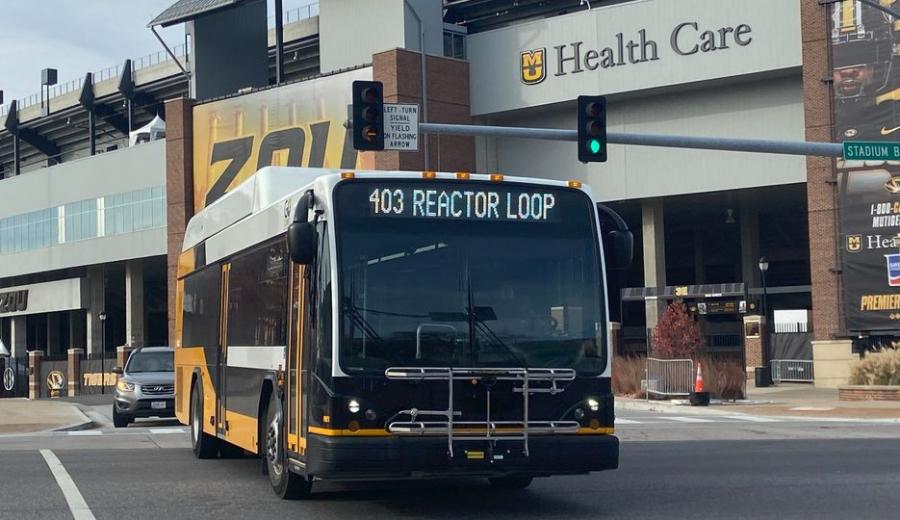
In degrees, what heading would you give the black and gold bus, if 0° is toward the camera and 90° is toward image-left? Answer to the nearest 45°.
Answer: approximately 0°

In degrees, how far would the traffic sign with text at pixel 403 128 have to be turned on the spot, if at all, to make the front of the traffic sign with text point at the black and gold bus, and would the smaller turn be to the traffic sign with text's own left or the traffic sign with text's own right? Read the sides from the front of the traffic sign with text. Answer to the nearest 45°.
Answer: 0° — it already faces it

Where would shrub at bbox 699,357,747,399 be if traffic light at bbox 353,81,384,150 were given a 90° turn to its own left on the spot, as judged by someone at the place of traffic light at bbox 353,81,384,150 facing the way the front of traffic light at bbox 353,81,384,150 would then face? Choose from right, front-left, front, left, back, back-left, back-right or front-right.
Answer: front-left

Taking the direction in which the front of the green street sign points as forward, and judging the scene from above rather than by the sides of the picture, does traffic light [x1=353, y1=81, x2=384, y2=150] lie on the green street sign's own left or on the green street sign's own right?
on the green street sign's own right

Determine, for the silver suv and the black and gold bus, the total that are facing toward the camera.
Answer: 2
